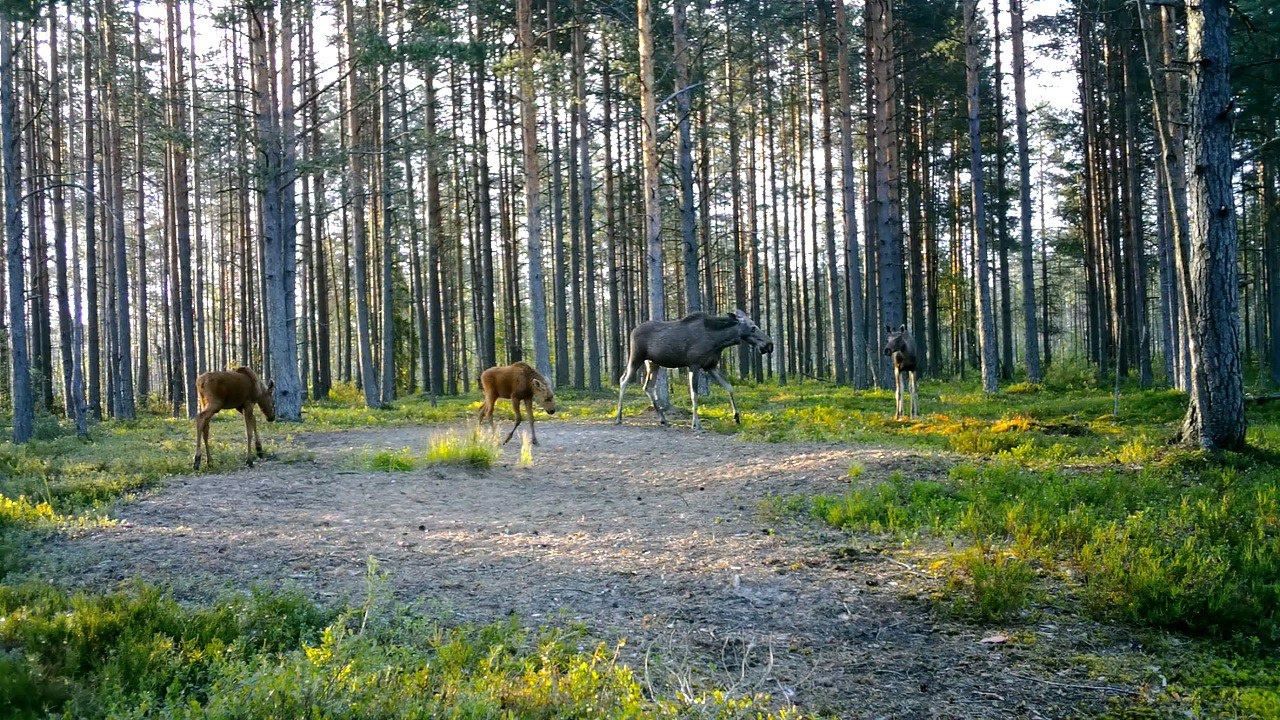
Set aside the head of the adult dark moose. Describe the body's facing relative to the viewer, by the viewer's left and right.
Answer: facing to the right of the viewer

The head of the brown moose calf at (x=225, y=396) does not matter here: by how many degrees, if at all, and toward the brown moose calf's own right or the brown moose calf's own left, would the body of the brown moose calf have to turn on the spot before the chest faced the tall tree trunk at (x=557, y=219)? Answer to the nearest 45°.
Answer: approximately 45° to the brown moose calf's own left

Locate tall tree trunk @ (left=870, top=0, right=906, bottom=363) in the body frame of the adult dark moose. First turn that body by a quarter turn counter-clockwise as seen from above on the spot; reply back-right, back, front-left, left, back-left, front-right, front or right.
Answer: front-right

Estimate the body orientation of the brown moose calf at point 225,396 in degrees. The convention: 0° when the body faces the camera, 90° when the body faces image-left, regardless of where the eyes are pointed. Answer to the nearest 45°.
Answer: approximately 270°

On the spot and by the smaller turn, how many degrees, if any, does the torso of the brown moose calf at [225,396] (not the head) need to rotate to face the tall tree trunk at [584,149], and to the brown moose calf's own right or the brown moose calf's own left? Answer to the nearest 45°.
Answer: approximately 45° to the brown moose calf's own left

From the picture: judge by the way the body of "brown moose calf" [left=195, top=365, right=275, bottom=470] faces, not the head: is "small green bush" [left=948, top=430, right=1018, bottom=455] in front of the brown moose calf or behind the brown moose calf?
in front

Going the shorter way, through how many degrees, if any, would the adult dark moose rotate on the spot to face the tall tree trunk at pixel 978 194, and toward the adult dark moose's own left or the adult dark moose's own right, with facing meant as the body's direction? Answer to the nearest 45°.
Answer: approximately 45° to the adult dark moose's own left

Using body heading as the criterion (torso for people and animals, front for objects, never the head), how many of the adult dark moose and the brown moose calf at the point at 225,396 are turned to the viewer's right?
2

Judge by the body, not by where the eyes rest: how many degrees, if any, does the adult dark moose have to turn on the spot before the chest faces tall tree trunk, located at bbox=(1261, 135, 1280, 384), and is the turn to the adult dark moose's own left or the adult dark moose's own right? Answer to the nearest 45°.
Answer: approximately 45° to the adult dark moose's own left

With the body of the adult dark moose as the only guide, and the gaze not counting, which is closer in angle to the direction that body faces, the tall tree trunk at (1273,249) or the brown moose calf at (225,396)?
the tall tree trunk

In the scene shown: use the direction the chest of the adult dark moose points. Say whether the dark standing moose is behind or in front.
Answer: in front

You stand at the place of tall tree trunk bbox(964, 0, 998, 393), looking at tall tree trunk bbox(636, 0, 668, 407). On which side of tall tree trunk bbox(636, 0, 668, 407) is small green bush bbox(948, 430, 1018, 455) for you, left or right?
left

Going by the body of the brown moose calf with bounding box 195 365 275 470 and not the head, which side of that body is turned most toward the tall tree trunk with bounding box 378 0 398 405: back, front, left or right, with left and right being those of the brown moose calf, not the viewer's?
left
